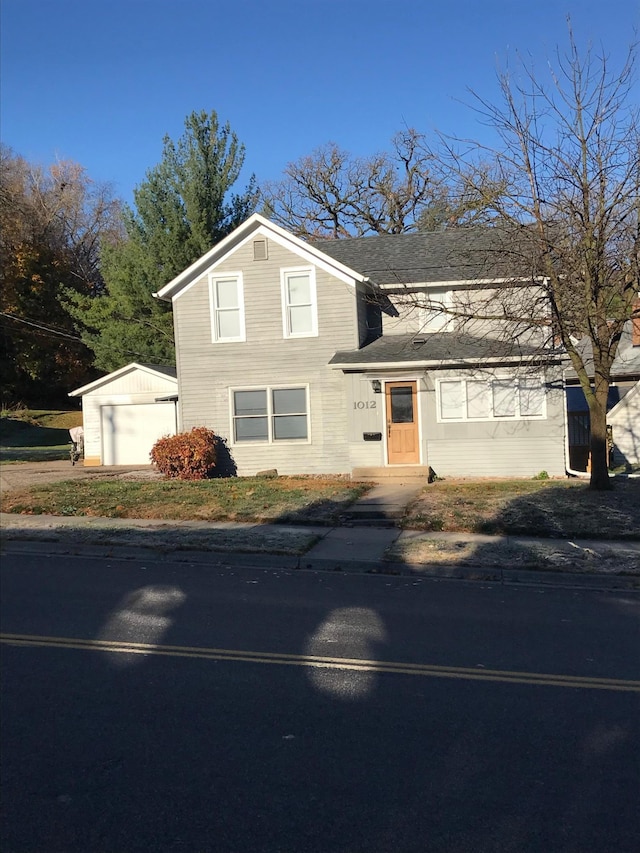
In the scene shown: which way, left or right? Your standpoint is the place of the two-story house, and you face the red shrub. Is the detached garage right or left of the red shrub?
right

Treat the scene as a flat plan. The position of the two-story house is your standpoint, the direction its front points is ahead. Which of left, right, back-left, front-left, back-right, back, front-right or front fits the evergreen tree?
back-right

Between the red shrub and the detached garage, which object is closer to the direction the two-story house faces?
the red shrub

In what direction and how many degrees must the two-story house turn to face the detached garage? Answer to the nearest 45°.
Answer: approximately 135° to its right

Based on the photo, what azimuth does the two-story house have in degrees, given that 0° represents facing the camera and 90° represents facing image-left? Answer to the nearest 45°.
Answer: approximately 0°
